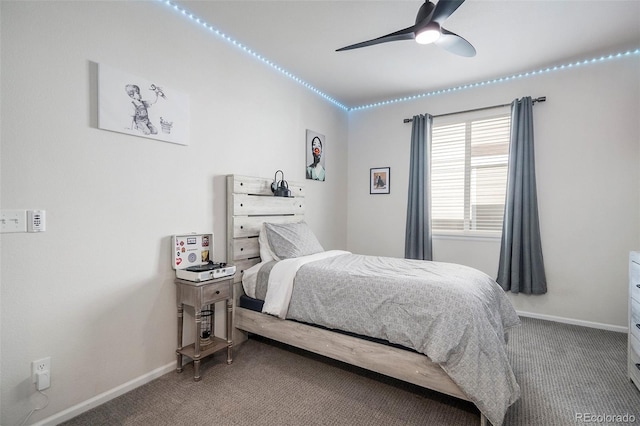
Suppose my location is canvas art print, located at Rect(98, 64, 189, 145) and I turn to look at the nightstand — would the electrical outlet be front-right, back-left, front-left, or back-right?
back-right

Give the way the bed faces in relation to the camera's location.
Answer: facing the viewer and to the right of the viewer

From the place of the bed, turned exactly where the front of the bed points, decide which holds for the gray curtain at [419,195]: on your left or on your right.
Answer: on your left

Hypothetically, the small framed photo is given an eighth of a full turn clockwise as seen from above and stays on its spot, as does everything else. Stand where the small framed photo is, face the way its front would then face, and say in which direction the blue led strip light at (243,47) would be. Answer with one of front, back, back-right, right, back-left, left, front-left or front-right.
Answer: front-left

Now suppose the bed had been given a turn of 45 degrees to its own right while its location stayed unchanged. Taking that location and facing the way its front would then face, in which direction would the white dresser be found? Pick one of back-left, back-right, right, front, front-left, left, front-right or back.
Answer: left

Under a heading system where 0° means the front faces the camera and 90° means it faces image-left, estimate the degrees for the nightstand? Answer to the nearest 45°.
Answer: approximately 315°

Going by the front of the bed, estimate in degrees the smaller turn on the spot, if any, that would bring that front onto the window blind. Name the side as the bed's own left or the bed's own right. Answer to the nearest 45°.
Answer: approximately 90° to the bed's own left

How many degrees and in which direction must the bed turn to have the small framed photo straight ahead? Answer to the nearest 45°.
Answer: approximately 135° to its left

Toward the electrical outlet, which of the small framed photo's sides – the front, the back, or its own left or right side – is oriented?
front

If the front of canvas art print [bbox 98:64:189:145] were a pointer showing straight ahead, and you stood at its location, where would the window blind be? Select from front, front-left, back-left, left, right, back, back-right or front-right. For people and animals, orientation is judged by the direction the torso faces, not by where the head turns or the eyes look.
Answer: front-left

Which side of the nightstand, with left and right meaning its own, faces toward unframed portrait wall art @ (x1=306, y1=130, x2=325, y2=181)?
left

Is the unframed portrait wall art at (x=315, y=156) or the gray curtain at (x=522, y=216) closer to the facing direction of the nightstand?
the gray curtain

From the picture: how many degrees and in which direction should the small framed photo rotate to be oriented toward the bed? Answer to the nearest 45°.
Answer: approximately 45° to its left
